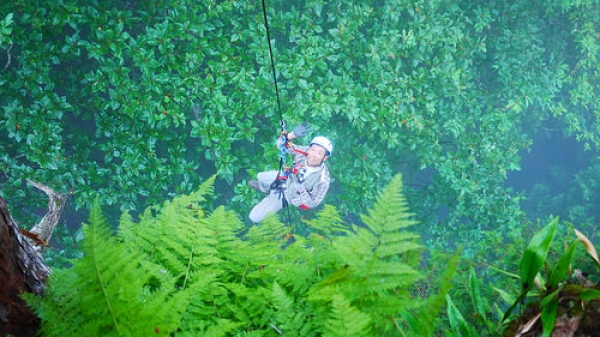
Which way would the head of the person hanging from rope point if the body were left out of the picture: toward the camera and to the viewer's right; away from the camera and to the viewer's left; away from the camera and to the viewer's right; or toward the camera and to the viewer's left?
toward the camera and to the viewer's left

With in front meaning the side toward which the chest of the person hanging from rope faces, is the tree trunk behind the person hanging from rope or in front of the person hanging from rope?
in front

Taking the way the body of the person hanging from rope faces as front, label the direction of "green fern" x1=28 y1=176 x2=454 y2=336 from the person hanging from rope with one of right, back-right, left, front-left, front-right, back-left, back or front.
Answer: front-left

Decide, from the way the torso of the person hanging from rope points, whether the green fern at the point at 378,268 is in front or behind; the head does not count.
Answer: in front

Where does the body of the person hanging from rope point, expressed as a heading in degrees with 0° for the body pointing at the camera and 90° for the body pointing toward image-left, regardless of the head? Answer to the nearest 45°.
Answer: approximately 45°
